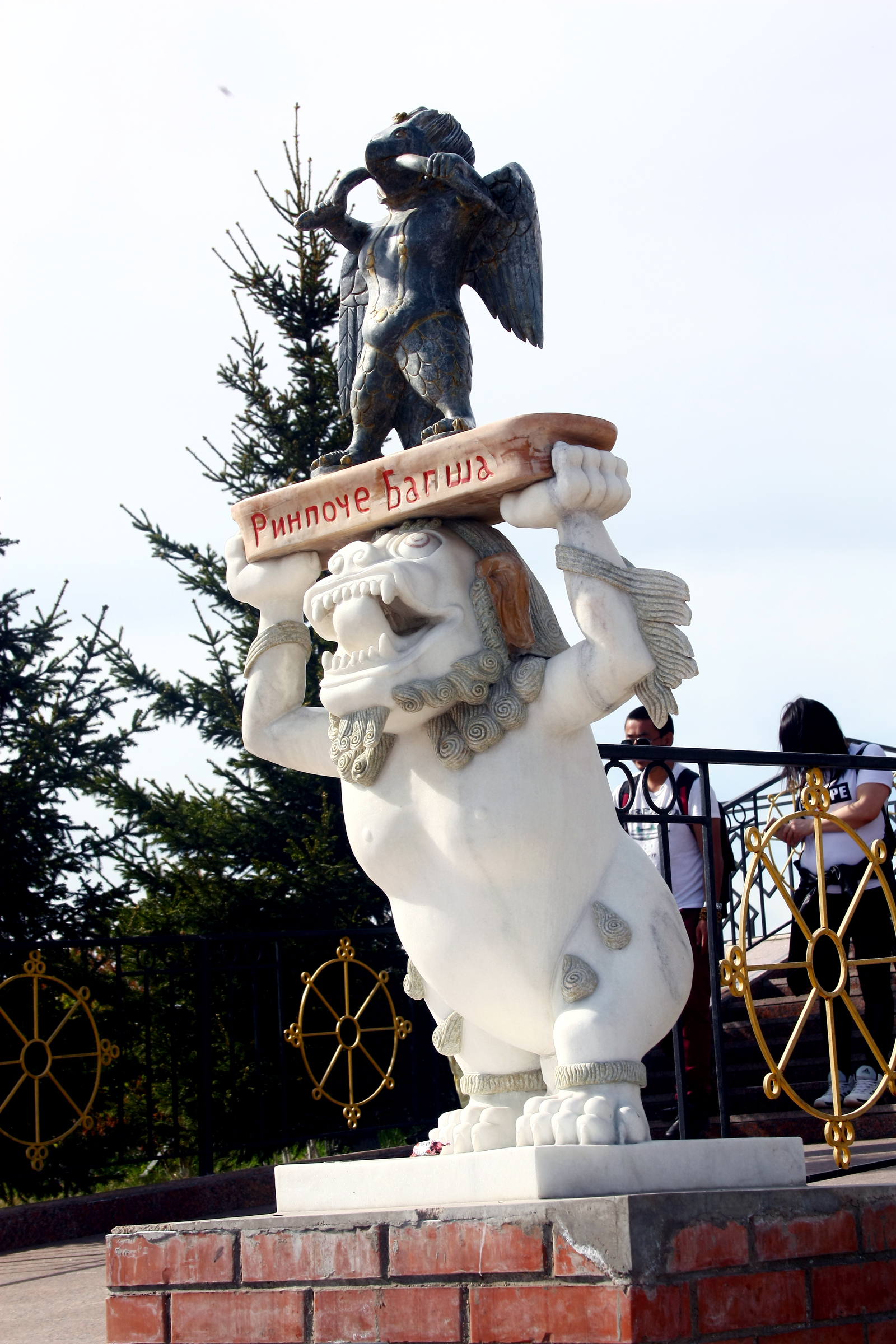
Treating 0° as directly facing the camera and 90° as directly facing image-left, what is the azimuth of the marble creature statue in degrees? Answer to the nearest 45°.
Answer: approximately 45°

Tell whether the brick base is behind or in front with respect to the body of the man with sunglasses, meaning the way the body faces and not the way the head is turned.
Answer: in front

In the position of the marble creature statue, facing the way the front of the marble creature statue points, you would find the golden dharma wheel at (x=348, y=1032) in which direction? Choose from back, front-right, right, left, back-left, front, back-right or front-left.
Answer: back-right

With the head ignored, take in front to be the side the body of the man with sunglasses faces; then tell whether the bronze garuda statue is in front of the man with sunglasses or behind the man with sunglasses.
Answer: in front

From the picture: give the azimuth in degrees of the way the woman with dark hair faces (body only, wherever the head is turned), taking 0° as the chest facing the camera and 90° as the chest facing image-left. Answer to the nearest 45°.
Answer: approximately 45°

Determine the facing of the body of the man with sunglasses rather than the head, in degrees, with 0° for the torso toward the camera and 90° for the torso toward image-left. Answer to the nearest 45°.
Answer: approximately 45°
